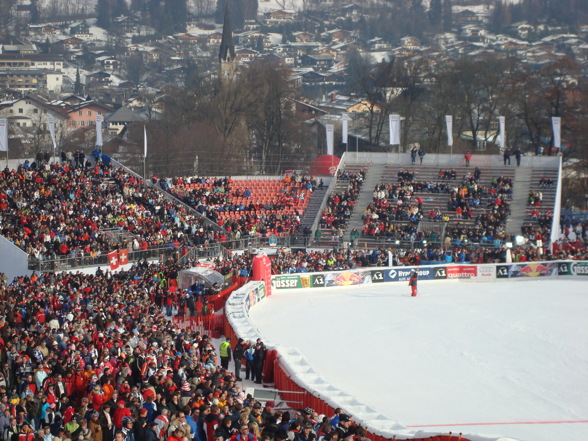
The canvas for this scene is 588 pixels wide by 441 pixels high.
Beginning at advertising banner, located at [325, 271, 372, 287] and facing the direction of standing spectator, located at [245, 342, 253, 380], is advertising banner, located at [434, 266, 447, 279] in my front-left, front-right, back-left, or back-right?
back-left

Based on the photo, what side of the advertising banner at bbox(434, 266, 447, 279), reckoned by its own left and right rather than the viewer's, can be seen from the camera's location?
front

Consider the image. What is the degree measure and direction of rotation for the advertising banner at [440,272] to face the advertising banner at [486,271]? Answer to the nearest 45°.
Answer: approximately 90° to its left

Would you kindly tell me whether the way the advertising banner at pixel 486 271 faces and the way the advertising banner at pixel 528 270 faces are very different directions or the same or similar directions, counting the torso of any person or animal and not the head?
same or similar directions

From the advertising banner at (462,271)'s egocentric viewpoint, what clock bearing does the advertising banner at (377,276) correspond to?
the advertising banner at (377,276) is roughly at 2 o'clock from the advertising banner at (462,271).

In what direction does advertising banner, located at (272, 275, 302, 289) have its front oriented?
toward the camera

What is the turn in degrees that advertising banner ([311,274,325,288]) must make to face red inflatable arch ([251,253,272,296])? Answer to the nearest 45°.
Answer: approximately 45° to its right

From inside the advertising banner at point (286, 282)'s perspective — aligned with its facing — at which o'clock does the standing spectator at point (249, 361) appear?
The standing spectator is roughly at 12 o'clock from the advertising banner.

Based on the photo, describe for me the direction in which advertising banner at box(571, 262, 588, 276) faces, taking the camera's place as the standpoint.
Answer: facing the viewer

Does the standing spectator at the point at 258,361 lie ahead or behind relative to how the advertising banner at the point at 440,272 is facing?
ahead

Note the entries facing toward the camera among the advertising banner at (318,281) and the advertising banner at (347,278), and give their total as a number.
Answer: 2

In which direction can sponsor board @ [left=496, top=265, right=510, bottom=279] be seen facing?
toward the camera

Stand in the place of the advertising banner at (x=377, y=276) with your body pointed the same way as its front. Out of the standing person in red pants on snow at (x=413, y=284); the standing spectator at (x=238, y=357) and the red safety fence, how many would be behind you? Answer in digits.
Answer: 0

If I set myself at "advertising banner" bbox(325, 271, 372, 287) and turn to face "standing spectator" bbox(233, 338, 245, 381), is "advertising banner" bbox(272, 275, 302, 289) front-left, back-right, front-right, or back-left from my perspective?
front-right

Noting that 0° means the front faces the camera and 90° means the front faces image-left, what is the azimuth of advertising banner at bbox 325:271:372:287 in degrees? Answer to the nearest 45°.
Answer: approximately 0°

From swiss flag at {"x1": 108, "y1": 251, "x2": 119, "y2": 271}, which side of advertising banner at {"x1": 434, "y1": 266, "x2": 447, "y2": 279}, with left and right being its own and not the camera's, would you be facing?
right

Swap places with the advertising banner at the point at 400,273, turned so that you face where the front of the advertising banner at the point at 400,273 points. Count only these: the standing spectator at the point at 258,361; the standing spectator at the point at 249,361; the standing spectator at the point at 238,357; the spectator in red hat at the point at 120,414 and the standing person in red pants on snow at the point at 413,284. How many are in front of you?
5

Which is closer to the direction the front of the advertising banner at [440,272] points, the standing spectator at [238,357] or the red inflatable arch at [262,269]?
the standing spectator
